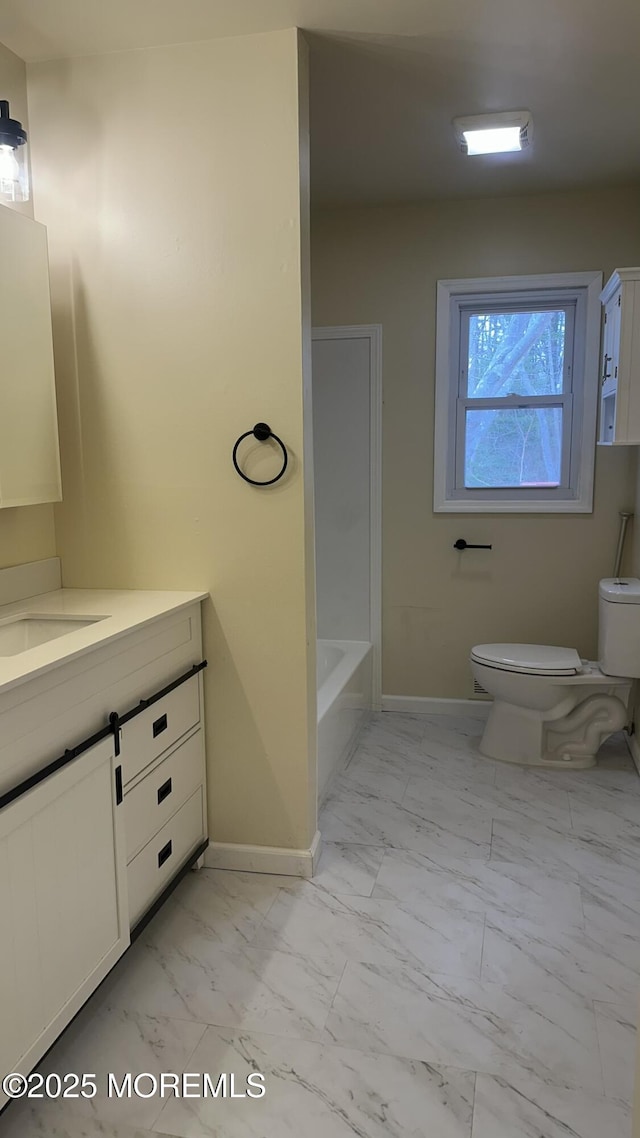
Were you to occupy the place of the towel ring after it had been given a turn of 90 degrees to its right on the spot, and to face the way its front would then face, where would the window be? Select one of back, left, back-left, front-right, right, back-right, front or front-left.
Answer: back-right

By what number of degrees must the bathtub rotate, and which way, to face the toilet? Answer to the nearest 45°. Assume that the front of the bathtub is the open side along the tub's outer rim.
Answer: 0° — it already faces it

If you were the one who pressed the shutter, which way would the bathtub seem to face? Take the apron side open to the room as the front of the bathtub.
facing to the right of the viewer

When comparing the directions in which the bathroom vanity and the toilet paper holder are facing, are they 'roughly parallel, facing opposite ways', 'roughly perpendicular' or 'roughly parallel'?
roughly perpendicular

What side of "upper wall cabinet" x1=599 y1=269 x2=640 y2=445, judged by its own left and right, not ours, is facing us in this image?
left

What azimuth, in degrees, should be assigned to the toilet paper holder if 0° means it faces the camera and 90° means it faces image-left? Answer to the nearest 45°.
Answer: approximately 0°

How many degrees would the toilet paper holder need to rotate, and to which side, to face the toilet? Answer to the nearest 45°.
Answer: approximately 45° to its left

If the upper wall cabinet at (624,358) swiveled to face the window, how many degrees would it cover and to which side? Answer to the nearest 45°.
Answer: approximately 45° to its right

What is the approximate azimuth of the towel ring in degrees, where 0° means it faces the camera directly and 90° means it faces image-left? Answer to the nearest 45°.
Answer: approximately 0°
